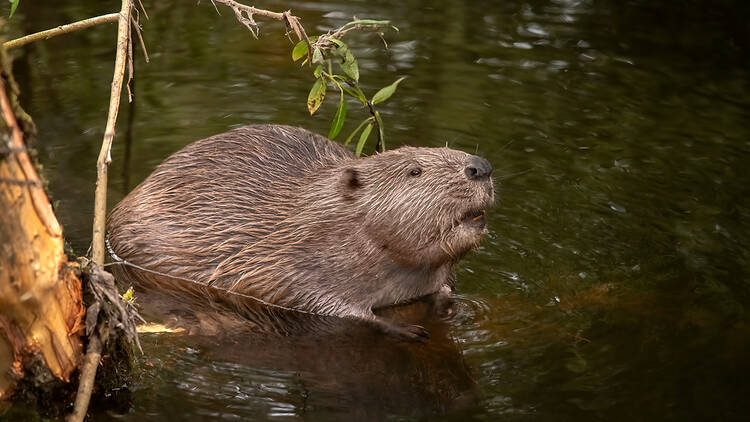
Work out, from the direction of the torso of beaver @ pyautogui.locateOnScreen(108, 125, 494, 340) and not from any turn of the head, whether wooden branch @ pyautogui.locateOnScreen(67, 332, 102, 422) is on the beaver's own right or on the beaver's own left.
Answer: on the beaver's own right

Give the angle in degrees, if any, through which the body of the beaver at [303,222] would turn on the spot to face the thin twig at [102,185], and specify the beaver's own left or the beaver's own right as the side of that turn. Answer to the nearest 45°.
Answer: approximately 135° to the beaver's own right

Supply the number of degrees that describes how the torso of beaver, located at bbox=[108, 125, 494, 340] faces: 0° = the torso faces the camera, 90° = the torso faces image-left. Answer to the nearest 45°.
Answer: approximately 270°

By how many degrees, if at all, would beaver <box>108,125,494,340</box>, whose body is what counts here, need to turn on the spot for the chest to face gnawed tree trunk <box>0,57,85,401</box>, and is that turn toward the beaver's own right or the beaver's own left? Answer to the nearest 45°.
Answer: approximately 135° to the beaver's own right
